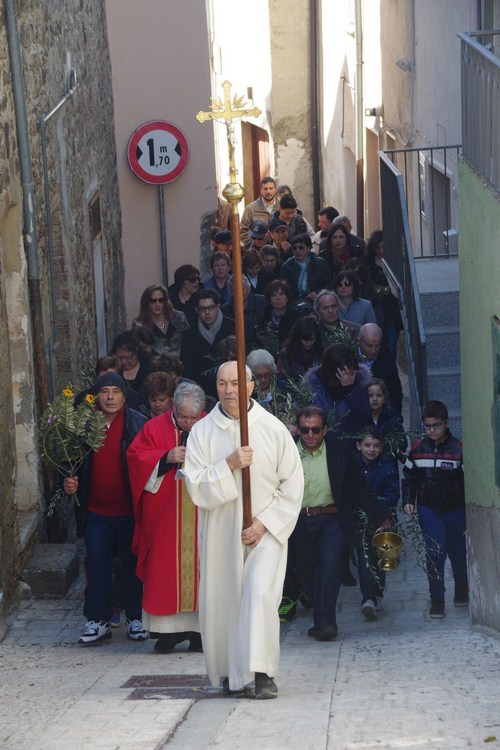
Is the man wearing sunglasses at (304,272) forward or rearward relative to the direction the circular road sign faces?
forward

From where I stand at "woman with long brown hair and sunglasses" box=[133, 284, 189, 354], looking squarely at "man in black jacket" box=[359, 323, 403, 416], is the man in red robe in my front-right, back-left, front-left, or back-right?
front-right

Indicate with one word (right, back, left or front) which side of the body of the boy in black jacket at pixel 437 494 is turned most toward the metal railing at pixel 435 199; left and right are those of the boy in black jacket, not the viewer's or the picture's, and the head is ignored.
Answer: back

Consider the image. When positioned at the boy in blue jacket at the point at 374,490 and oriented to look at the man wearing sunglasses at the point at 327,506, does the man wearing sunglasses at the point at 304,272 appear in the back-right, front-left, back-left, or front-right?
back-right

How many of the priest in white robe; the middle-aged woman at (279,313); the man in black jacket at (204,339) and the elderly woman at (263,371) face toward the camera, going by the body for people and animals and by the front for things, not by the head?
4

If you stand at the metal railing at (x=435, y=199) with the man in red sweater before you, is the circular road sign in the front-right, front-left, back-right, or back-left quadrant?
front-right

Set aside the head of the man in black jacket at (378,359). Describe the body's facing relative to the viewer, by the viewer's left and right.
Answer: facing the viewer and to the left of the viewer

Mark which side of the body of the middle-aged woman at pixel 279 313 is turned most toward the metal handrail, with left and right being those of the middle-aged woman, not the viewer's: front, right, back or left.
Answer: left

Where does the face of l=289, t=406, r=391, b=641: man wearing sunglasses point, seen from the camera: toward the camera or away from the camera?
toward the camera

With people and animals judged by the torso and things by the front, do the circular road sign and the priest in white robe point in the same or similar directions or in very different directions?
same or similar directions

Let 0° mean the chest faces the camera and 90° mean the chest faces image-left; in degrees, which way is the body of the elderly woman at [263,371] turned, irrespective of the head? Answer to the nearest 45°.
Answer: approximately 0°

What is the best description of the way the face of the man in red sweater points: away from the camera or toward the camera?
toward the camera

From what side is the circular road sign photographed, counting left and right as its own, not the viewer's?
front

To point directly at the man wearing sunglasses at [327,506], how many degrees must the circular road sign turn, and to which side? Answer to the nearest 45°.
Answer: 0° — it already faces them

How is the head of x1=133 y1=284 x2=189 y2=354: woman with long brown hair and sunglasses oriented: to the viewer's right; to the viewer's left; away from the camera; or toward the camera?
toward the camera

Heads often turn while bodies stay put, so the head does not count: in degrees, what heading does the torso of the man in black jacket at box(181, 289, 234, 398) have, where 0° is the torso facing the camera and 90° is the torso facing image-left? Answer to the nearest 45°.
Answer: approximately 0°

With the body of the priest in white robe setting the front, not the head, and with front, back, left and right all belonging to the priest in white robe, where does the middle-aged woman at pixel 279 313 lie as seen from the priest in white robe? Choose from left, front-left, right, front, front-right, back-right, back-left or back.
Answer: back

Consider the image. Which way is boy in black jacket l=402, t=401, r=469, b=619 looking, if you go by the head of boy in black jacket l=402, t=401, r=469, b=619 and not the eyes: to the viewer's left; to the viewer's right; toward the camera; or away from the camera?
toward the camera
